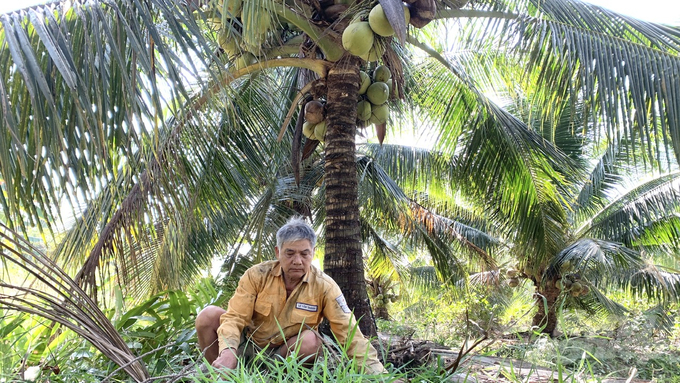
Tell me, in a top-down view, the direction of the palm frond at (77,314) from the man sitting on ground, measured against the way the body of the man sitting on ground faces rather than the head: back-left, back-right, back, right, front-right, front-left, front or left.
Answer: front-right

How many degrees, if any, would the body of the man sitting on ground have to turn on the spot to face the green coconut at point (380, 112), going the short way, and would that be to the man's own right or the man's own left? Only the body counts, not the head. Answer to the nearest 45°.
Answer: approximately 135° to the man's own left

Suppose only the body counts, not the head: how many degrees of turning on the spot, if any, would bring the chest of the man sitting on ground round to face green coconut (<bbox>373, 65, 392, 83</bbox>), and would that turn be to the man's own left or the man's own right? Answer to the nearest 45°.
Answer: approximately 135° to the man's own left

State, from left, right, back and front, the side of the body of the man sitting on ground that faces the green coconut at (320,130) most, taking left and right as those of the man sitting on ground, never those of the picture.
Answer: back

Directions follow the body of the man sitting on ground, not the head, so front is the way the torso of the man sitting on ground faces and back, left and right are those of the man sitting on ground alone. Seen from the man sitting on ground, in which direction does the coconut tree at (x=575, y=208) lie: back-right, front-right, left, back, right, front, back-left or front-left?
back-left

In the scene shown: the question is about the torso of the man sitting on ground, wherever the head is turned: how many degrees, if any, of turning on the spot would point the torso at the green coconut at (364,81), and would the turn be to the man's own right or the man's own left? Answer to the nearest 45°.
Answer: approximately 135° to the man's own left

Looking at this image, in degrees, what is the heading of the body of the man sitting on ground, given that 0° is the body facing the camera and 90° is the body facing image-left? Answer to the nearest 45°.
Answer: approximately 0°

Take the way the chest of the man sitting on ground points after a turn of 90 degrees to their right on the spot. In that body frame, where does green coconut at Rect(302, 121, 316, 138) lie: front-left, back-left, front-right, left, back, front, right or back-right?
right

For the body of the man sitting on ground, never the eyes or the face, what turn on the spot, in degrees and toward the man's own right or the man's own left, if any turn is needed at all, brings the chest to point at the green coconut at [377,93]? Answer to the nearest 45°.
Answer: approximately 135° to the man's own left
